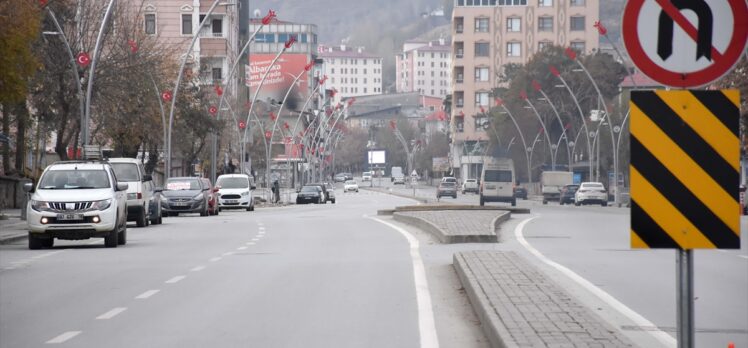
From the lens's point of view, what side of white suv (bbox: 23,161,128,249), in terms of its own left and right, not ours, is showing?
front

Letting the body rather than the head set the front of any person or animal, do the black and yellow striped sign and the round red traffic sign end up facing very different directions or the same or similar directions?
same or similar directions

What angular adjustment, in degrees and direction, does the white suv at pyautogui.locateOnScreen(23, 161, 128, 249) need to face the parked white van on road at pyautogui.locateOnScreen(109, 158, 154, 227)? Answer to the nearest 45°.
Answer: approximately 180°

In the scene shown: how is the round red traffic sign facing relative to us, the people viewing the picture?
facing the viewer
